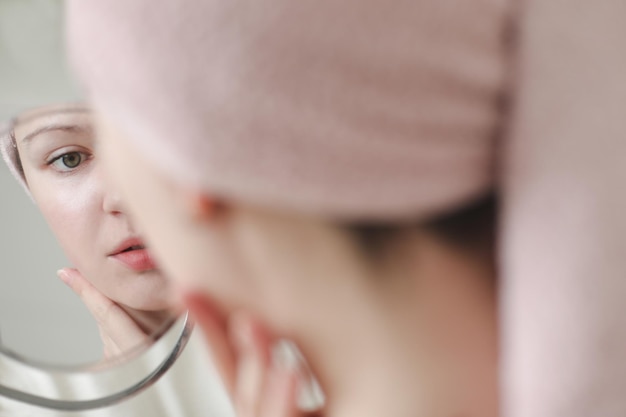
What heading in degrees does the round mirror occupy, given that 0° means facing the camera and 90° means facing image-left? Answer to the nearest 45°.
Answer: approximately 0°

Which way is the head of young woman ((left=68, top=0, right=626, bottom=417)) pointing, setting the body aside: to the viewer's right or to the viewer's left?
to the viewer's left

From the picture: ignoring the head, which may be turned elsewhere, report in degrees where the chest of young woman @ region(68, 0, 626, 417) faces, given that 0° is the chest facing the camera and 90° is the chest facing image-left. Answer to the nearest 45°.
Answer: approximately 135°

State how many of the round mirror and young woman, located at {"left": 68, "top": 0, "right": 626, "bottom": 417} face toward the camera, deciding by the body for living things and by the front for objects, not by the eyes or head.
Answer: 1

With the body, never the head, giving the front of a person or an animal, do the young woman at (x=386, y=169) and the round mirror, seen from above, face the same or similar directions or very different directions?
very different directions
